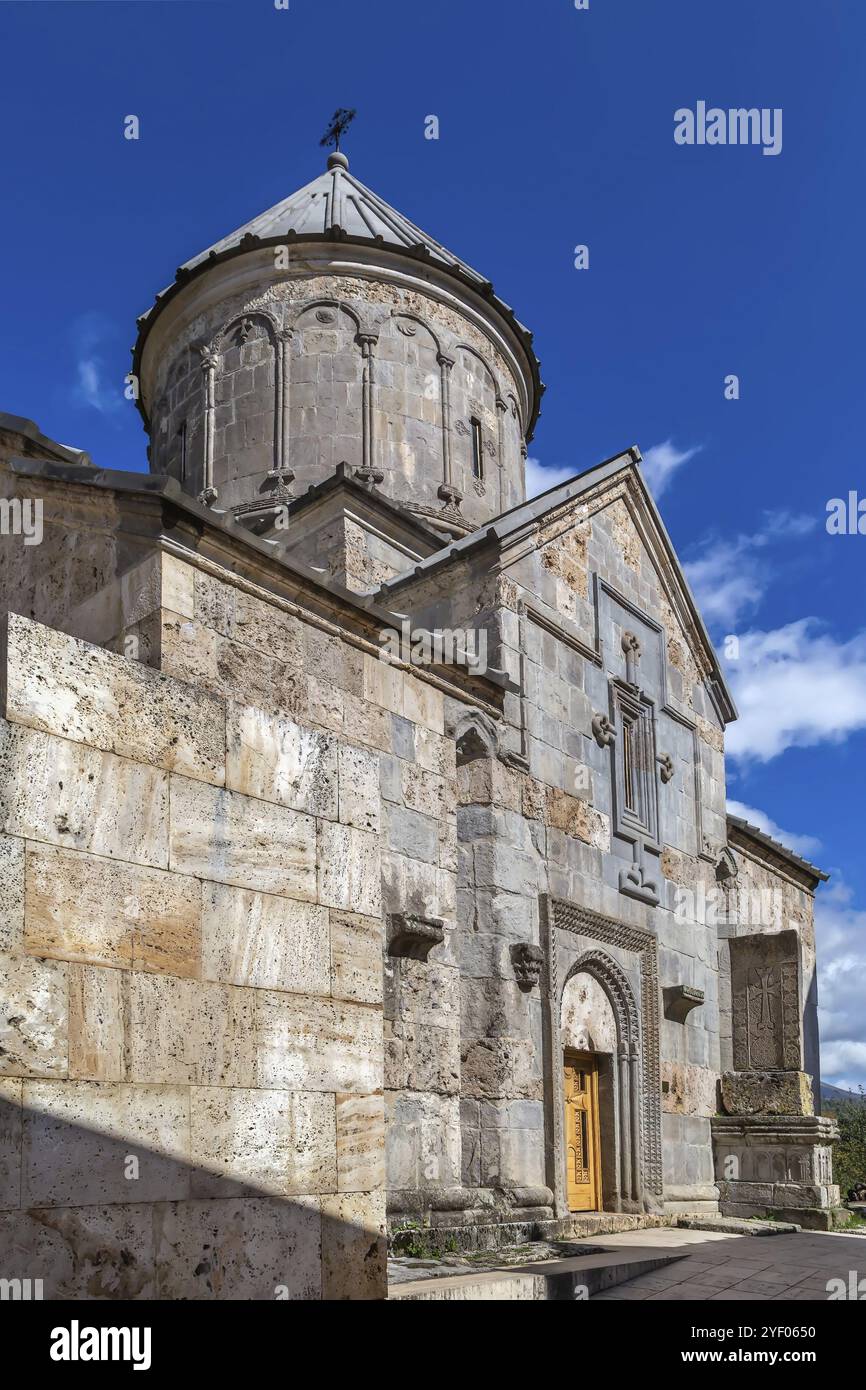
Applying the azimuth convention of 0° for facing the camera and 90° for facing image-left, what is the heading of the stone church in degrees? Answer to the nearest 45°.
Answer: approximately 315°
